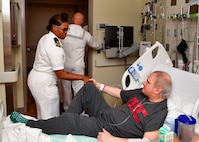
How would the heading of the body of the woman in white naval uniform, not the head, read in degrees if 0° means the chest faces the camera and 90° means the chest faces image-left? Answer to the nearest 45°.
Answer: approximately 270°

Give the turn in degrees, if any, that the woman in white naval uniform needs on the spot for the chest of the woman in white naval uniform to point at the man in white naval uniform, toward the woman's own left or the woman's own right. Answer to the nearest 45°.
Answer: approximately 90° to the woman's own left

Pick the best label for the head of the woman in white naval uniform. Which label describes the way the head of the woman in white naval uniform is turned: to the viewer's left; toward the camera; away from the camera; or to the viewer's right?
to the viewer's right

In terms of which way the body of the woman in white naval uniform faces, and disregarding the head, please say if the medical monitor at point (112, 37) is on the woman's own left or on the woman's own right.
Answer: on the woman's own left

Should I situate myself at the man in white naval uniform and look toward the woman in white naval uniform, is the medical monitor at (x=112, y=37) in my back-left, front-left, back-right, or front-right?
back-left
